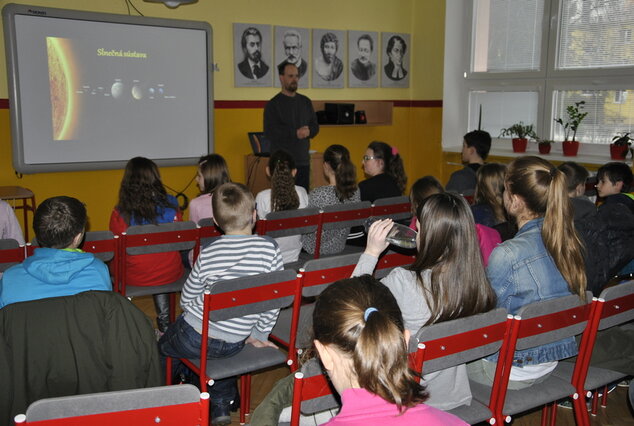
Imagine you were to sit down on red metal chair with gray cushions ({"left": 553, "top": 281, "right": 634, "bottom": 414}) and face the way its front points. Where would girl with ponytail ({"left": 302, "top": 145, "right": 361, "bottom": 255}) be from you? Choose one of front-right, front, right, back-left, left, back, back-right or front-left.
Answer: front

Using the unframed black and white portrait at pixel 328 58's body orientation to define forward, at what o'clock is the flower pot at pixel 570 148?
The flower pot is roughly at 11 o'clock from the unframed black and white portrait.

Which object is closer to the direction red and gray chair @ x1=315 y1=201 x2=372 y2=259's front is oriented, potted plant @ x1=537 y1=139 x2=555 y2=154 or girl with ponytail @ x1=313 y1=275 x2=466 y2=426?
the potted plant

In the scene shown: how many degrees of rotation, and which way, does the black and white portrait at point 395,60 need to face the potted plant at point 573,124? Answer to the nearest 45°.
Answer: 0° — it already faces it

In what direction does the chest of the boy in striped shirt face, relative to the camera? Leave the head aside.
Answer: away from the camera

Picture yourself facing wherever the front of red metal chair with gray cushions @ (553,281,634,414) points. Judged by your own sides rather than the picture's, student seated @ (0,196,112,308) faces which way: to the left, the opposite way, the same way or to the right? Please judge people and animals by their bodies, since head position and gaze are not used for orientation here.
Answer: the same way

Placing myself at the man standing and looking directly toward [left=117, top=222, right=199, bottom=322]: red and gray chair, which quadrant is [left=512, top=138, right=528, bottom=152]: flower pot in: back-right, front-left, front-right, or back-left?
back-left

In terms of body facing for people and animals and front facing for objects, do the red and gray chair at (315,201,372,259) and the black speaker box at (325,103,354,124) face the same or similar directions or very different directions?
very different directions

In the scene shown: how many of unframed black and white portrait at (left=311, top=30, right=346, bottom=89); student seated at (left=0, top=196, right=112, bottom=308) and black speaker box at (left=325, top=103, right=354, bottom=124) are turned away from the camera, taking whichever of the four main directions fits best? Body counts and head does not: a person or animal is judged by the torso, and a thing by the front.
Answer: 1

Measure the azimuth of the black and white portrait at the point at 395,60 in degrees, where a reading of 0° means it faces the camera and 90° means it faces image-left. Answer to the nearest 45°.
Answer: approximately 315°

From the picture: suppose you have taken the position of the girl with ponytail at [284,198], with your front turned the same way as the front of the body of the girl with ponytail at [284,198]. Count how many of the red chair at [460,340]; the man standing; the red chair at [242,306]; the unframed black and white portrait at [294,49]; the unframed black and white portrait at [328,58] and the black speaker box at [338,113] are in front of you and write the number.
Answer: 4

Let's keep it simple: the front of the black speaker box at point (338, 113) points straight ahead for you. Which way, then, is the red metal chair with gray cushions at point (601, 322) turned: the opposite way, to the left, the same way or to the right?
the opposite way

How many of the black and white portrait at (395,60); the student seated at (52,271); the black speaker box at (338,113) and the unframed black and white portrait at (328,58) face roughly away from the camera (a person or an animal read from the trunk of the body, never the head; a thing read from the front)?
1

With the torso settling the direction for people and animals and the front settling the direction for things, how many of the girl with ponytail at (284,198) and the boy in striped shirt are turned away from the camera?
2

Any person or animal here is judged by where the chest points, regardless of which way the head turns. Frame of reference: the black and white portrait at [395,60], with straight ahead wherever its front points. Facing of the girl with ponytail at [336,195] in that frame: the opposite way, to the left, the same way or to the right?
the opposite way

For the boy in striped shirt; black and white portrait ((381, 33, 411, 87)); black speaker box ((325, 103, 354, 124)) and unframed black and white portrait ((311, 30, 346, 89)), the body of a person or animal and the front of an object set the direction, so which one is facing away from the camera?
the boy in striped shirt

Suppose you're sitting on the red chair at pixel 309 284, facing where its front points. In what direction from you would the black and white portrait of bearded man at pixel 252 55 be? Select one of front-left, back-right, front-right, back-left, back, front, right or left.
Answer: front-right

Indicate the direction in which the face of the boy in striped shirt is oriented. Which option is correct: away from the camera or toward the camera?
away from the camera

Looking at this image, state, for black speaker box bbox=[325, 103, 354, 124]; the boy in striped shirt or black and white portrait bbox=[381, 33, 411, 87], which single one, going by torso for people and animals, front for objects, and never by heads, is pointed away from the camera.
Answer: the boy in striped shirt

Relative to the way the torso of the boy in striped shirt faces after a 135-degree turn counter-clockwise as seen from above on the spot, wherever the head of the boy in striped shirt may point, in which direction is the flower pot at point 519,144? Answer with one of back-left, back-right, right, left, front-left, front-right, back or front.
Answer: back

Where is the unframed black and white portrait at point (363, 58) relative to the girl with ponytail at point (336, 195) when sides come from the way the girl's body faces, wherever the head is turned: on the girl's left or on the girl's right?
on the girl's right

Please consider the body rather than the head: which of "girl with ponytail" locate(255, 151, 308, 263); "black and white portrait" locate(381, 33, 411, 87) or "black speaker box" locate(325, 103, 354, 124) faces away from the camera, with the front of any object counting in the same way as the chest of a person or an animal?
the girl with ponytail
